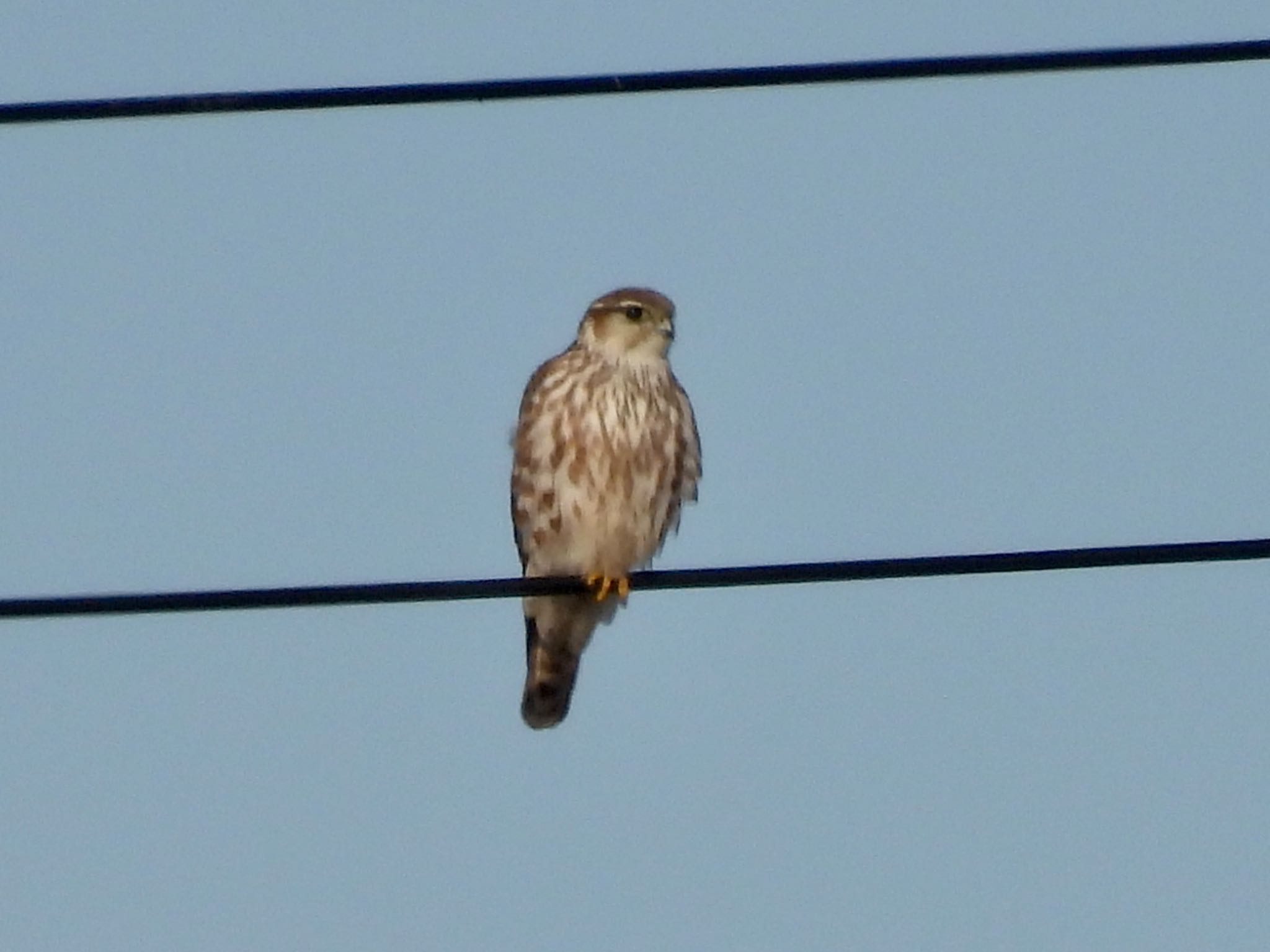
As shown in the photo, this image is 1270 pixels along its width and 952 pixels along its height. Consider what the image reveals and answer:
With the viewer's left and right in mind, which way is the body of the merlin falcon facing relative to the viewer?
facing the viewer and to the right of the viewer
